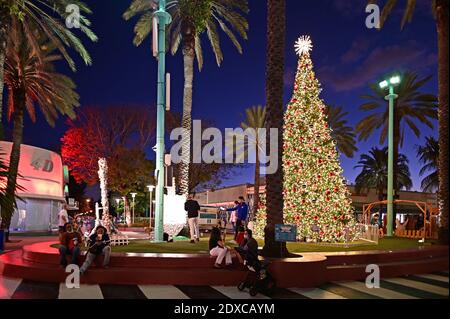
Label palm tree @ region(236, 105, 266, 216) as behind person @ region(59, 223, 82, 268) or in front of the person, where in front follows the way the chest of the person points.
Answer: behind

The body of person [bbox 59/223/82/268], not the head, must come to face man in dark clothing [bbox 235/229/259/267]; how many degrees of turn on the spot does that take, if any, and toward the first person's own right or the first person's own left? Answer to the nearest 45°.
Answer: approximately 45° to the first person's own left

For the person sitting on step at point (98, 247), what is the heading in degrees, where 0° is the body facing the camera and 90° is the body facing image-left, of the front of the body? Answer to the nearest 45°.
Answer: approximately 0°

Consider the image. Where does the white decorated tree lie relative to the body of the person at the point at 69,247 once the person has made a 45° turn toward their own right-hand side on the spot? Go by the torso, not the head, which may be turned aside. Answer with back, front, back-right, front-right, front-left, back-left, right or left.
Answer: back-right
